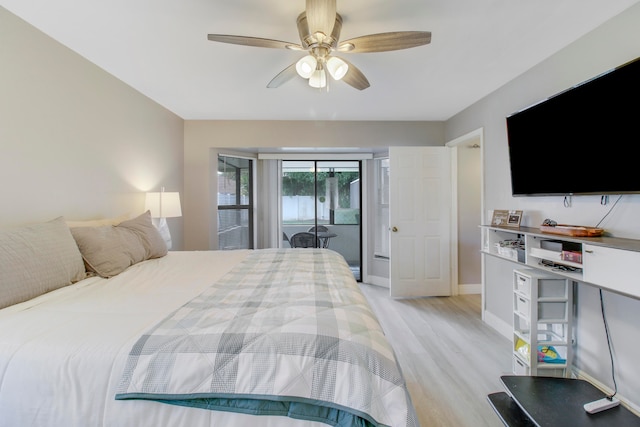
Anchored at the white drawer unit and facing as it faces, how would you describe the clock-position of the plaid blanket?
The plaid blanket is roughly at 11 o'clock from the white drawer unit.

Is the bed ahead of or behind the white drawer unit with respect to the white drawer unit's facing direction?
ahead

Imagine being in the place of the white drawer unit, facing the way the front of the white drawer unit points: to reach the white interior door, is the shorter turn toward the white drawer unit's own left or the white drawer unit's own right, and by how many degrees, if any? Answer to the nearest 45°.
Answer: approximately 90° to the white drawer unit's own right

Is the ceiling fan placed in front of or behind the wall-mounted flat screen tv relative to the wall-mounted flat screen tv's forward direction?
in front

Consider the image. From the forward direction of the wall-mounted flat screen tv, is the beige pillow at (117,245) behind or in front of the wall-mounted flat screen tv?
in front

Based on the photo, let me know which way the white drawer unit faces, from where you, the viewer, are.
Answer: facing the viewer and to the left of the viewer

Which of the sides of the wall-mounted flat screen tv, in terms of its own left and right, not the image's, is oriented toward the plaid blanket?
front

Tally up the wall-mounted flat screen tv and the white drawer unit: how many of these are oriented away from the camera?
0

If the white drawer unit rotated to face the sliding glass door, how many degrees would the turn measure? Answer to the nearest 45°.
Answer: approximately 90° to its right

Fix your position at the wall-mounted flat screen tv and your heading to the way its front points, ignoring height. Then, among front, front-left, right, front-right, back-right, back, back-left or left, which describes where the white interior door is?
right
